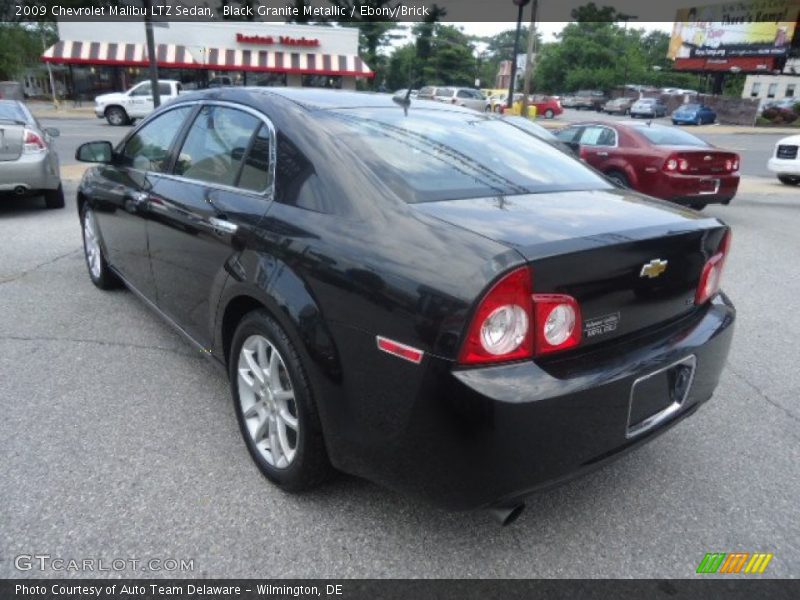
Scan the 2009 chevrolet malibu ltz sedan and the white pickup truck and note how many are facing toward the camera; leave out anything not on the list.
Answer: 0

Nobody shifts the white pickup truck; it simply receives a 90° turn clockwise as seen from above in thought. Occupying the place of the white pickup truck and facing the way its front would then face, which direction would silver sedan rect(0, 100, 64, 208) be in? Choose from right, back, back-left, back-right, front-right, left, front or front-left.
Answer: back

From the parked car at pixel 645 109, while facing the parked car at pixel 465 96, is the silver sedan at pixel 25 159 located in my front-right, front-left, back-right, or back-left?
front-left

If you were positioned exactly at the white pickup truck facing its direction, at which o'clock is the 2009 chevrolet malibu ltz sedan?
The 2009 chevrolet malibu ltz sedan is roughly at 9 o'clock from the white pickup truck.

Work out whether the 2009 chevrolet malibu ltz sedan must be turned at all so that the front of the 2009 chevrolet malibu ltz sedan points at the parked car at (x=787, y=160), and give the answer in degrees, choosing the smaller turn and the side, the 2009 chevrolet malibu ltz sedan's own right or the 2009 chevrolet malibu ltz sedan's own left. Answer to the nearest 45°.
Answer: approximately 90° to the 2009 chevrolet malibu ltz sedan's own right

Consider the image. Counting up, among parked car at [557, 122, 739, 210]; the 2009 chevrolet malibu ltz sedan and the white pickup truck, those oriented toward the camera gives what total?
0

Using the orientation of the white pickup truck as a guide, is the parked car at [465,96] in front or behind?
behind

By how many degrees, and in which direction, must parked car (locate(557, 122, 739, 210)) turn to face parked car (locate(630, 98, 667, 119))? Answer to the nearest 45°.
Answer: approximately 45° to its right

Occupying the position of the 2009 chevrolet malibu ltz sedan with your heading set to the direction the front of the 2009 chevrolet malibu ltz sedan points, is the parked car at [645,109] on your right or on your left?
on your right

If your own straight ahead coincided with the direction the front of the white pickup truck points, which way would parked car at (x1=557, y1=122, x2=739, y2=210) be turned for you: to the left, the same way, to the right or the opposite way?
to the right

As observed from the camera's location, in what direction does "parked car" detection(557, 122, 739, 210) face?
facing away from the viewer and to the left of the viewer

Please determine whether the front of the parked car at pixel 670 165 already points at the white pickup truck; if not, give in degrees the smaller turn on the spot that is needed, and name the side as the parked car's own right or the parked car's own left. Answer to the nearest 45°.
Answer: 0° — it already faces it

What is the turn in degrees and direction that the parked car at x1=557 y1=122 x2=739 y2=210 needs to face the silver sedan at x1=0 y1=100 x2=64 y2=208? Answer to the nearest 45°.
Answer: approximately 90° to its left

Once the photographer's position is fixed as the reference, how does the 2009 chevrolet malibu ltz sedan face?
facing away from the viewer and to the left of the viewer

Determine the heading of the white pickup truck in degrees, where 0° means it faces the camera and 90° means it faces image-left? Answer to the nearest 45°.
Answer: approximately 90°

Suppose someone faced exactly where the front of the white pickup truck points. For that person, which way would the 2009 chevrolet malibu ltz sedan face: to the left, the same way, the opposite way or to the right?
to the right

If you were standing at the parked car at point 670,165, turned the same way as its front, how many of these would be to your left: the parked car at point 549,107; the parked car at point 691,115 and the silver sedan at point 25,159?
1

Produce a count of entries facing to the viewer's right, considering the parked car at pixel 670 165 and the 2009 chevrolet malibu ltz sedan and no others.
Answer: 0
